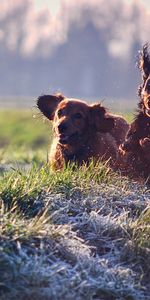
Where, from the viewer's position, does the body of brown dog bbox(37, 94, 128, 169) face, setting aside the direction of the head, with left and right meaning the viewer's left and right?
facing the viewer and to the left of the viewer

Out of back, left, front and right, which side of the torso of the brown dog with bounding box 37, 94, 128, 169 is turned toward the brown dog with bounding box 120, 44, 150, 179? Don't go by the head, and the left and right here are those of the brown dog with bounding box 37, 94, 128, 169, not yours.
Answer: left
